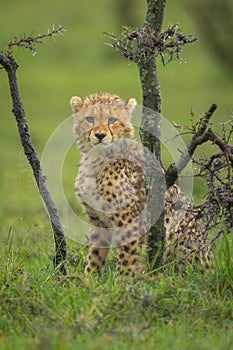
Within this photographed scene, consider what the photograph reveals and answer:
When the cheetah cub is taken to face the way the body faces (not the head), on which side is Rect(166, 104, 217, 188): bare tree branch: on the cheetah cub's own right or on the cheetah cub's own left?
on the cheetah cub's own left

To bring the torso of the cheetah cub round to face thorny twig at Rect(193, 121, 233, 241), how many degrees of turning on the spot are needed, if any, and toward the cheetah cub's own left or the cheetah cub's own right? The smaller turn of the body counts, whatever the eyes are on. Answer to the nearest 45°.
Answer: approximately 90° to the cheetah cub's own left

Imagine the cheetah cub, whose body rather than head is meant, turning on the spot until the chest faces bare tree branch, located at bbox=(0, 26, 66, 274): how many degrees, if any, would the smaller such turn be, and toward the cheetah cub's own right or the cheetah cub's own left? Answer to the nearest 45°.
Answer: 0° — it already faces it

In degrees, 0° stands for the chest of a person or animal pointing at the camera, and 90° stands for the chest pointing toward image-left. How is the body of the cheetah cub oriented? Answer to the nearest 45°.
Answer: approximately 45°
